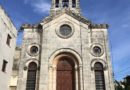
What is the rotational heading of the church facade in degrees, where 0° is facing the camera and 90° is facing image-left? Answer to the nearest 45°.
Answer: approximately 0°
